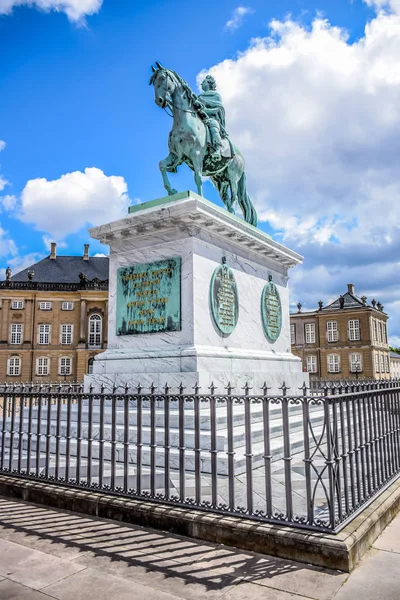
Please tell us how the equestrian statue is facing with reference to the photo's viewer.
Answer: facing the viewer and to the left of the viewer
